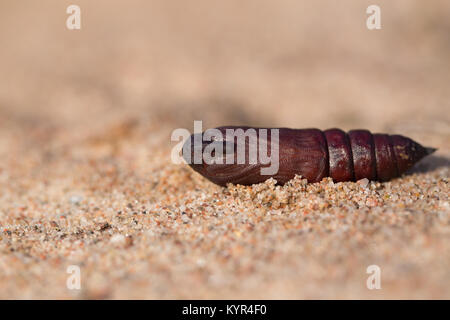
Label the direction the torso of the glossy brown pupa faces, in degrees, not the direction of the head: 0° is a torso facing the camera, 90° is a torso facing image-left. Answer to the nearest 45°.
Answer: approximately 90°
